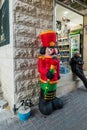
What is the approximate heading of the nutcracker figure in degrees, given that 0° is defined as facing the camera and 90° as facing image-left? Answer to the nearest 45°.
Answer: approximately 315°

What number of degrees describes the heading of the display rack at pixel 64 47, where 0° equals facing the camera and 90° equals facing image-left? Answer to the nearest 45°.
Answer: approximately 0°

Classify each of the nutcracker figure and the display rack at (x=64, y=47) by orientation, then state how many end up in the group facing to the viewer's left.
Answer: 0

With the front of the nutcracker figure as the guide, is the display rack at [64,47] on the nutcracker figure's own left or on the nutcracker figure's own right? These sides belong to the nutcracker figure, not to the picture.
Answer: on the nutcracker figure's own left

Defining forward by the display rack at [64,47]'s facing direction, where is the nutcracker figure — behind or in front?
in front
